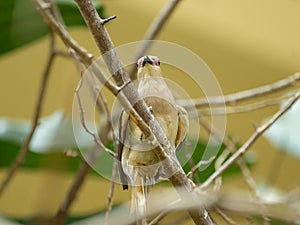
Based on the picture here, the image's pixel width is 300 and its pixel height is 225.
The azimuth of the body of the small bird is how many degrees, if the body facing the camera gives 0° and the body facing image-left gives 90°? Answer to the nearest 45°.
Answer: approximately 0°
